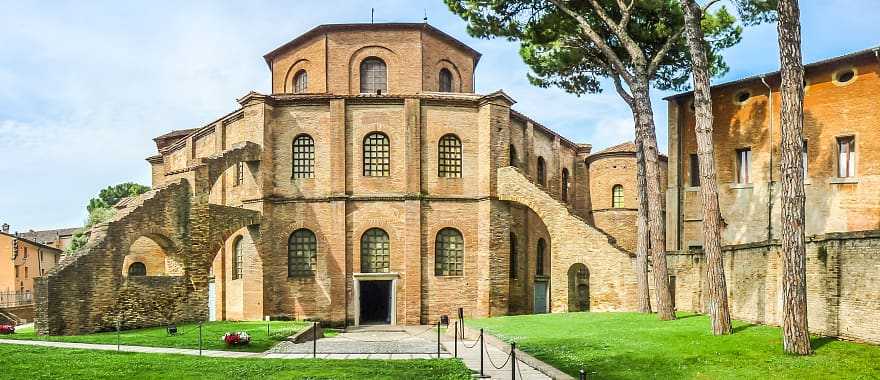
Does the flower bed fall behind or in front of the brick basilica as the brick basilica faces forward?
in front

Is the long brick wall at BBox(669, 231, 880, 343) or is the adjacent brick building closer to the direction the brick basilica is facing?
the long brick wall

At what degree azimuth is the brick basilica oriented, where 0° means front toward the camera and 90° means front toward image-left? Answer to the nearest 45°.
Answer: approximately 0°

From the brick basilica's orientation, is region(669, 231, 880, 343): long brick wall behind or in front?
in front

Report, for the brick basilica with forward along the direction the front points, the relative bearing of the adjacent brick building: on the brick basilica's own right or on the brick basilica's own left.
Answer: on the brick basilica's own left
